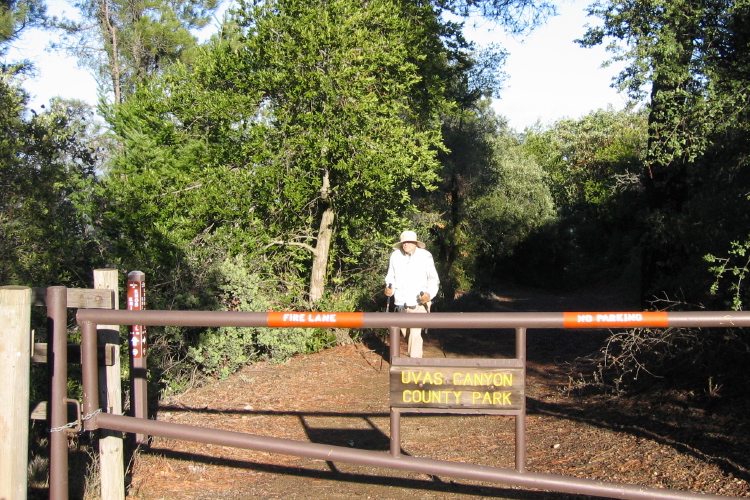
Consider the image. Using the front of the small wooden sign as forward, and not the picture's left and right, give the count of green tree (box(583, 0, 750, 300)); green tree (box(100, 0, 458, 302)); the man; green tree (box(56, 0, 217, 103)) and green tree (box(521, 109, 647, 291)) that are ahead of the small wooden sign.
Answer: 0

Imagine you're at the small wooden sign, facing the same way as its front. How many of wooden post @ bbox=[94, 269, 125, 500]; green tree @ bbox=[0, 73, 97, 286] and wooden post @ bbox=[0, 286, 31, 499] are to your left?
0

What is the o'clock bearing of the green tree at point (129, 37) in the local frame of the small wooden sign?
The green tree is roughly at 5 o'clock from the small wooden sign.

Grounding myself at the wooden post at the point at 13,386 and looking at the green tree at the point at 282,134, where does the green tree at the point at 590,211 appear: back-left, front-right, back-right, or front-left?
front-right

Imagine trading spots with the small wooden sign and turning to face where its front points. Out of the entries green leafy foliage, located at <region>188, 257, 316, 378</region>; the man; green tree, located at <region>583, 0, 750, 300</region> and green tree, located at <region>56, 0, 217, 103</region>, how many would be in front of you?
0

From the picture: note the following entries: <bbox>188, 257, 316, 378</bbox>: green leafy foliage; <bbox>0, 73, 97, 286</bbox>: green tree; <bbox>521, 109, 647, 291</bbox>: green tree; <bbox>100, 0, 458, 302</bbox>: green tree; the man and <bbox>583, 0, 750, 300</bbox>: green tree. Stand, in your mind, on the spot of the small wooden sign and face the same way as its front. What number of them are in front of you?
0

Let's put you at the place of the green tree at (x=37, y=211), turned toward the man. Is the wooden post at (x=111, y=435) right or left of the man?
right

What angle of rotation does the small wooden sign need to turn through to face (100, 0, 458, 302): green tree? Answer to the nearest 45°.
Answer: approximately 180°

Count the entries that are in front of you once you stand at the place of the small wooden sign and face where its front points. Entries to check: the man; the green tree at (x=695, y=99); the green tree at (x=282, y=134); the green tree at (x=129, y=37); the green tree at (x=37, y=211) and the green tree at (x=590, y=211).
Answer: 0

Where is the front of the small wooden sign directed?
toward the camera

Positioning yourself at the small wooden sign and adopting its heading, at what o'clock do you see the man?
The man is roughly at 6 o'clock from the small wooden sign.

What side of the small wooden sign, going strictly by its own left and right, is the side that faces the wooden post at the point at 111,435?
right

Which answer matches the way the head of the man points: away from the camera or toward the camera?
toward the camera

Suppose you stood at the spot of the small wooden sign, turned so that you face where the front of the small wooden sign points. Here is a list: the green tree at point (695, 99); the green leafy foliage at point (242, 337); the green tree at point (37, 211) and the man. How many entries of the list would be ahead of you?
0

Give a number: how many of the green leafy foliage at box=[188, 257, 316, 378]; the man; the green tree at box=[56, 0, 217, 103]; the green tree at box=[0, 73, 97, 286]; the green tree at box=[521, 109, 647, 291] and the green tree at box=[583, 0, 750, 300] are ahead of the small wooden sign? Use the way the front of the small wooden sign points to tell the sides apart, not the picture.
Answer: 0

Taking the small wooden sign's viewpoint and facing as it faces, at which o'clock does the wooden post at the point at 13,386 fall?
The wooden post is roughly at 3 o'clock from the small wooden sign.

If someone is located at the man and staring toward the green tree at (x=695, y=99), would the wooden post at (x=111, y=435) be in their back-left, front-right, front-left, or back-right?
back-right

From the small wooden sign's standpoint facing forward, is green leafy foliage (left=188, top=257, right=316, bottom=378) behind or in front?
behind
